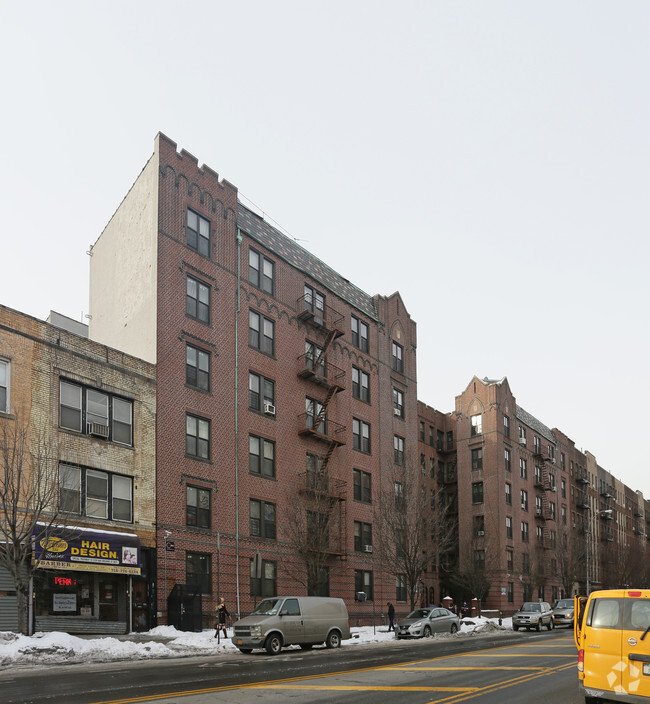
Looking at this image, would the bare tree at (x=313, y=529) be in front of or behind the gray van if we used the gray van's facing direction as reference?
behind

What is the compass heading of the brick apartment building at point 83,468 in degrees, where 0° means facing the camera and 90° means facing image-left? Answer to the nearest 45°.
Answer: approximately 315°

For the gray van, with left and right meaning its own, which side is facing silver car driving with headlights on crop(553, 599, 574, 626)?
back

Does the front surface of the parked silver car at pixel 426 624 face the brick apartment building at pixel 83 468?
yes
